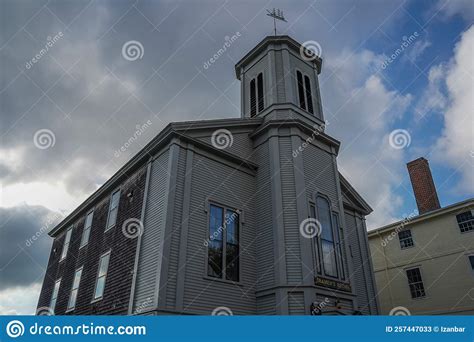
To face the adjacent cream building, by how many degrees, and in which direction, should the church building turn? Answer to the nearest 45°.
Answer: approximately 90° to its left

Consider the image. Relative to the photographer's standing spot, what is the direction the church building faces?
facing the viewer and to the right of the viewer
